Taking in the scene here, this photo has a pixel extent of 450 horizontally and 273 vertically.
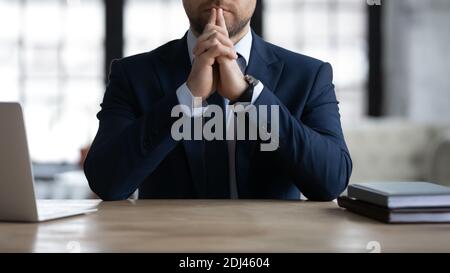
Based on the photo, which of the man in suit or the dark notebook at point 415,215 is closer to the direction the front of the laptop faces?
the man in suit

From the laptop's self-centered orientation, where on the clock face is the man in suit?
The man in suit is roughly at 12 o'clock from the laptop.

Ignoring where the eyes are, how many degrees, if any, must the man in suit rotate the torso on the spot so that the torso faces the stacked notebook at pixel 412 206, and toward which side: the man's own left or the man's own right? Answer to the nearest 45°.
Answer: approximately 45° to the man's own left

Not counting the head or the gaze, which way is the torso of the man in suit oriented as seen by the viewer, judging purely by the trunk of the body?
toward the camera

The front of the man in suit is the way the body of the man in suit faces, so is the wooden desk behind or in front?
in front

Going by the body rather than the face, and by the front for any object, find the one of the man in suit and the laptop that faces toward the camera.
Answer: the man in suit

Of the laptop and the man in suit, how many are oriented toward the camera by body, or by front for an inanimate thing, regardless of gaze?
1

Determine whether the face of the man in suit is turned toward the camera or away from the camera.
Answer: toward the camera

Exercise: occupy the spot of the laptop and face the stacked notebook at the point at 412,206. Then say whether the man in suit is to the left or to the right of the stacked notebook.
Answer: left

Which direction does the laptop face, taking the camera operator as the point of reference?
facing away from the viewer and to the right of the viewer

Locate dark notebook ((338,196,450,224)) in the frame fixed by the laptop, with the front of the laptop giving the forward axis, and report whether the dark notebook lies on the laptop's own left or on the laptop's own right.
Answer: on the laptop's own right

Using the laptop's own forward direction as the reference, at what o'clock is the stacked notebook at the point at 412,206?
The stacked notebook is roughly at 2 o'clock from the laptop.
